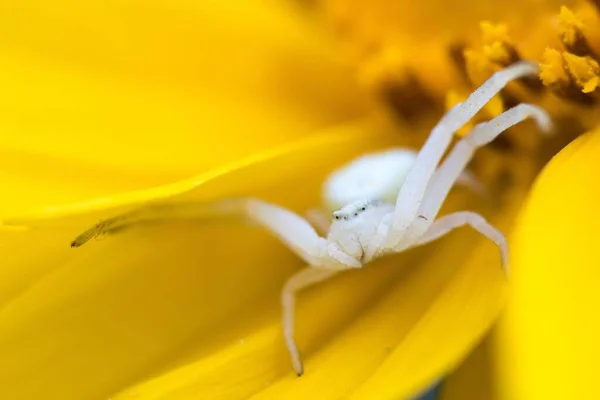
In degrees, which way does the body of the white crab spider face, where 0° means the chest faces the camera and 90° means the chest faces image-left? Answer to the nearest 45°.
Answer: approximately 0°
